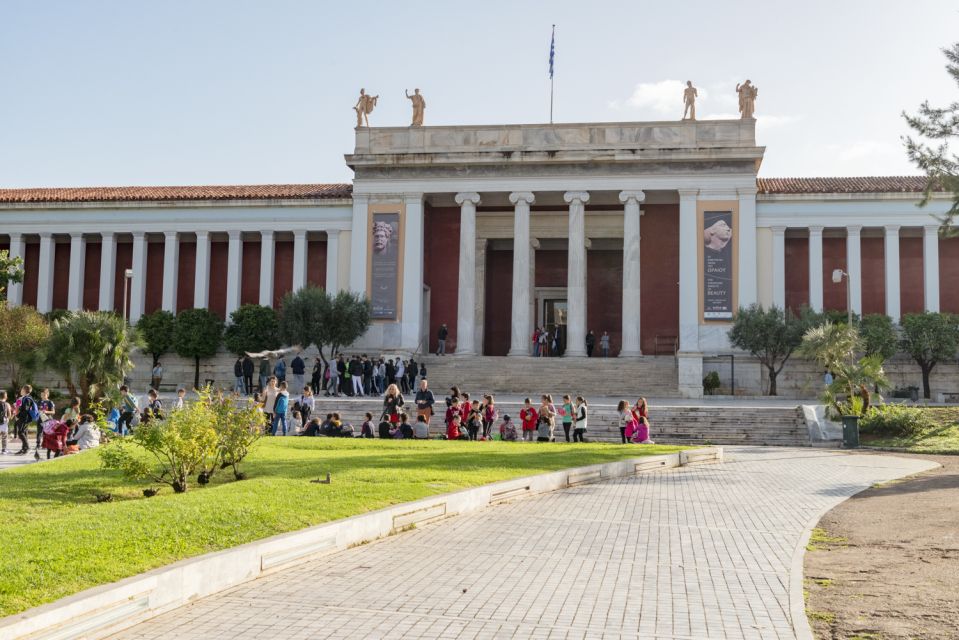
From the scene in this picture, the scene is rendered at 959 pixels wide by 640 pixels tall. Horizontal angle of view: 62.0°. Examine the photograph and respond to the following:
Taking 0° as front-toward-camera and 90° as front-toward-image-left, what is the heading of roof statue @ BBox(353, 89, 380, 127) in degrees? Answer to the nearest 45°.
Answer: approximately 0°

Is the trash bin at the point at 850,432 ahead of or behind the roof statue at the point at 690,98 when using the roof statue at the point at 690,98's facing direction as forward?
ahead

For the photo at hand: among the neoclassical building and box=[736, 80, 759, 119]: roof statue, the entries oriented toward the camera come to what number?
2

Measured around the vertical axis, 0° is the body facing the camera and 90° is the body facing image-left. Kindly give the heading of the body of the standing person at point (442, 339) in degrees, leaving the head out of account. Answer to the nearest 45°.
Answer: approximately 0°

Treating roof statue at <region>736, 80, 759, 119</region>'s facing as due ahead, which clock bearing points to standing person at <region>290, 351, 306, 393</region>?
The standing person is roughly at 2 o'clock from the roof statue.

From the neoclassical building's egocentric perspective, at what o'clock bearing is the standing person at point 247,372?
The standing person is roughly at 2 o'clock from the neoclassical building.

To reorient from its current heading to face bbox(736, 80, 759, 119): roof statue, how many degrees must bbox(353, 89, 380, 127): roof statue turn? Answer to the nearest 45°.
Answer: approximately 90° to its left

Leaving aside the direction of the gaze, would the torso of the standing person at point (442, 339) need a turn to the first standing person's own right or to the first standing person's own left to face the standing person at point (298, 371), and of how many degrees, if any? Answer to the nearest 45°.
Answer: approximately 45° to the first standing person's own right

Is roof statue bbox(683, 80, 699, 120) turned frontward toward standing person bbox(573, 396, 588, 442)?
yes
